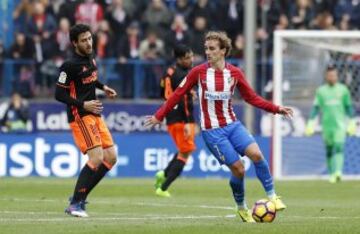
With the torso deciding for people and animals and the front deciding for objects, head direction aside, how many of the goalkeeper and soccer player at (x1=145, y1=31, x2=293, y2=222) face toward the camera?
2

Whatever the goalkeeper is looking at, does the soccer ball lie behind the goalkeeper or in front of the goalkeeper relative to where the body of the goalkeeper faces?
in front

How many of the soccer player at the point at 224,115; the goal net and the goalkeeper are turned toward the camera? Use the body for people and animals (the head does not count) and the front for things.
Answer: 3

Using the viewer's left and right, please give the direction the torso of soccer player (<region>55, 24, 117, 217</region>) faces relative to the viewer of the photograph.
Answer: facing the viewer and to the right of the viewer

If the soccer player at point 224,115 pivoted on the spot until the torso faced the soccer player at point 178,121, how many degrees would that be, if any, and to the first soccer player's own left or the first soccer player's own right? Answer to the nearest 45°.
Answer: approximately 180°

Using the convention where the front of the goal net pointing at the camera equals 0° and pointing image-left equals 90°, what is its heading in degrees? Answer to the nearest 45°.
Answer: approximately 0°

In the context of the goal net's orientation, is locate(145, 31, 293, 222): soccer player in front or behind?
in front
